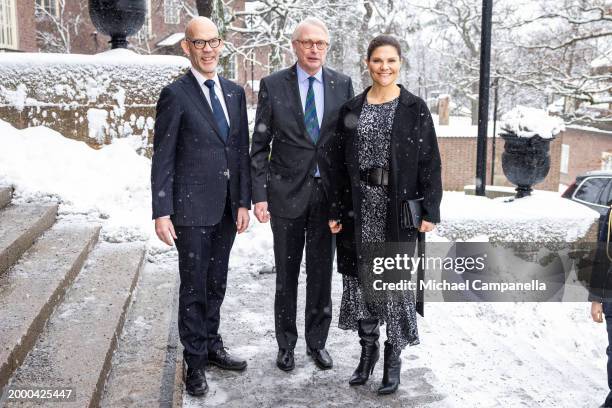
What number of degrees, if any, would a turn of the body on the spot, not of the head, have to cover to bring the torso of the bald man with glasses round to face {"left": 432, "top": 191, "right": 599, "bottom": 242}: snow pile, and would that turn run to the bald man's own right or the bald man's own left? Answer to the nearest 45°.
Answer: approximately 90° to the bald man's own left

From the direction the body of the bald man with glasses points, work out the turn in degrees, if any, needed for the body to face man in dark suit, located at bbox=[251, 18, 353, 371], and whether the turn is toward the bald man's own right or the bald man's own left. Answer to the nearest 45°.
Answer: approximately 45° to the bald man's own left

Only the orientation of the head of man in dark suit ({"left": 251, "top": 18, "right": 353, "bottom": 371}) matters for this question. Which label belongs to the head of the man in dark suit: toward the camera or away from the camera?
toward the camera

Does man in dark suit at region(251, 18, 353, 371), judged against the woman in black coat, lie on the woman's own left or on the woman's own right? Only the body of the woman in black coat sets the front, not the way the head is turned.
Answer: on the woman's own right

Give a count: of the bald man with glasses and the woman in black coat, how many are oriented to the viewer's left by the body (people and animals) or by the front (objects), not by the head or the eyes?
0

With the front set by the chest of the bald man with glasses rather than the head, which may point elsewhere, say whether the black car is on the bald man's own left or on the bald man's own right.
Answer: on the bald man's own left

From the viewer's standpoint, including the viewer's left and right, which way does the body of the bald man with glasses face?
facing the viewer and to the right of the viewer

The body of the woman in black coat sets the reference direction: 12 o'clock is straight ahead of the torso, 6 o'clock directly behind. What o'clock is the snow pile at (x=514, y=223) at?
The snow pile is roughly at 7 o'clock from the woman in black coat.

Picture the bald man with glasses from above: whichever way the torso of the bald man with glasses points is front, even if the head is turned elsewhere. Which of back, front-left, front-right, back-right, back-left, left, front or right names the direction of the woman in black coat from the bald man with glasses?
front-left

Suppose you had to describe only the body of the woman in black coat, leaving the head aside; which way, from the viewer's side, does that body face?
toward the camera

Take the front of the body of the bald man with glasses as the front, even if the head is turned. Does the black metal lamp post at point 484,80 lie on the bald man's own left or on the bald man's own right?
on the bald man's own left

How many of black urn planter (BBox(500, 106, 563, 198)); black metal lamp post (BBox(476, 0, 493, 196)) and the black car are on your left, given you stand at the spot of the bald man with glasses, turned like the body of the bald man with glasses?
3
